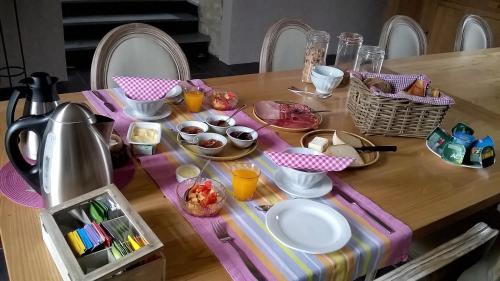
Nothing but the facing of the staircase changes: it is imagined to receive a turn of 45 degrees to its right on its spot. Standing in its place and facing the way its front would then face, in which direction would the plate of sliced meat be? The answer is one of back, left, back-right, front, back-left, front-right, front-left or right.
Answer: front-left

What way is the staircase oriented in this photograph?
toward the camera

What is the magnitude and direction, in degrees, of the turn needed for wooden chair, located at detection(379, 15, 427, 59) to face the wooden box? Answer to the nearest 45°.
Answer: approximately 45° to its right

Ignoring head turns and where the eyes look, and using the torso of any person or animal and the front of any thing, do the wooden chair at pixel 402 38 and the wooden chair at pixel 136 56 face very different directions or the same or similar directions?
same or similar directions

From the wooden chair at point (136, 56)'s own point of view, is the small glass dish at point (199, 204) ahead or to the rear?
ahead

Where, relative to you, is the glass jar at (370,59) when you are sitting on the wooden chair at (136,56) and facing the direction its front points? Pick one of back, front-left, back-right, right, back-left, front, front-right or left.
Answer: left

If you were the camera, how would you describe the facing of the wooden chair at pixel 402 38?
facing the viewer and to the right of the viewer

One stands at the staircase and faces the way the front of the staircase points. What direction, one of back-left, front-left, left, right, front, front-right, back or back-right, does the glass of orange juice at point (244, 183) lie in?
front

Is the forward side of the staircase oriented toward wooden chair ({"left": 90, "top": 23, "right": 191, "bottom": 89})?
yes

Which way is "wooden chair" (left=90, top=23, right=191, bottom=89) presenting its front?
toward the camera

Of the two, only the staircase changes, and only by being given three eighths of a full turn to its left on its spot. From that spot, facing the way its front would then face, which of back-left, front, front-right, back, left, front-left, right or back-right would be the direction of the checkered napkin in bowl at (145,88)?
back-right

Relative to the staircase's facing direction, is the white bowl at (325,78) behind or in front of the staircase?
in front

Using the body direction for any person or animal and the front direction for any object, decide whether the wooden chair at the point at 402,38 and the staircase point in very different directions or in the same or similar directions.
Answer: same or similar directions

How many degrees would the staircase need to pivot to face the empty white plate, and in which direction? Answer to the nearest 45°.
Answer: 0° — it already faces it

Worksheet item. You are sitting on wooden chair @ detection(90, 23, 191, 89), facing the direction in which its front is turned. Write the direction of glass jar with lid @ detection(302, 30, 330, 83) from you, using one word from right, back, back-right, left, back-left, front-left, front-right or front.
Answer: left

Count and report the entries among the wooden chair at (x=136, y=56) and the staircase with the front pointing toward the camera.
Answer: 2
